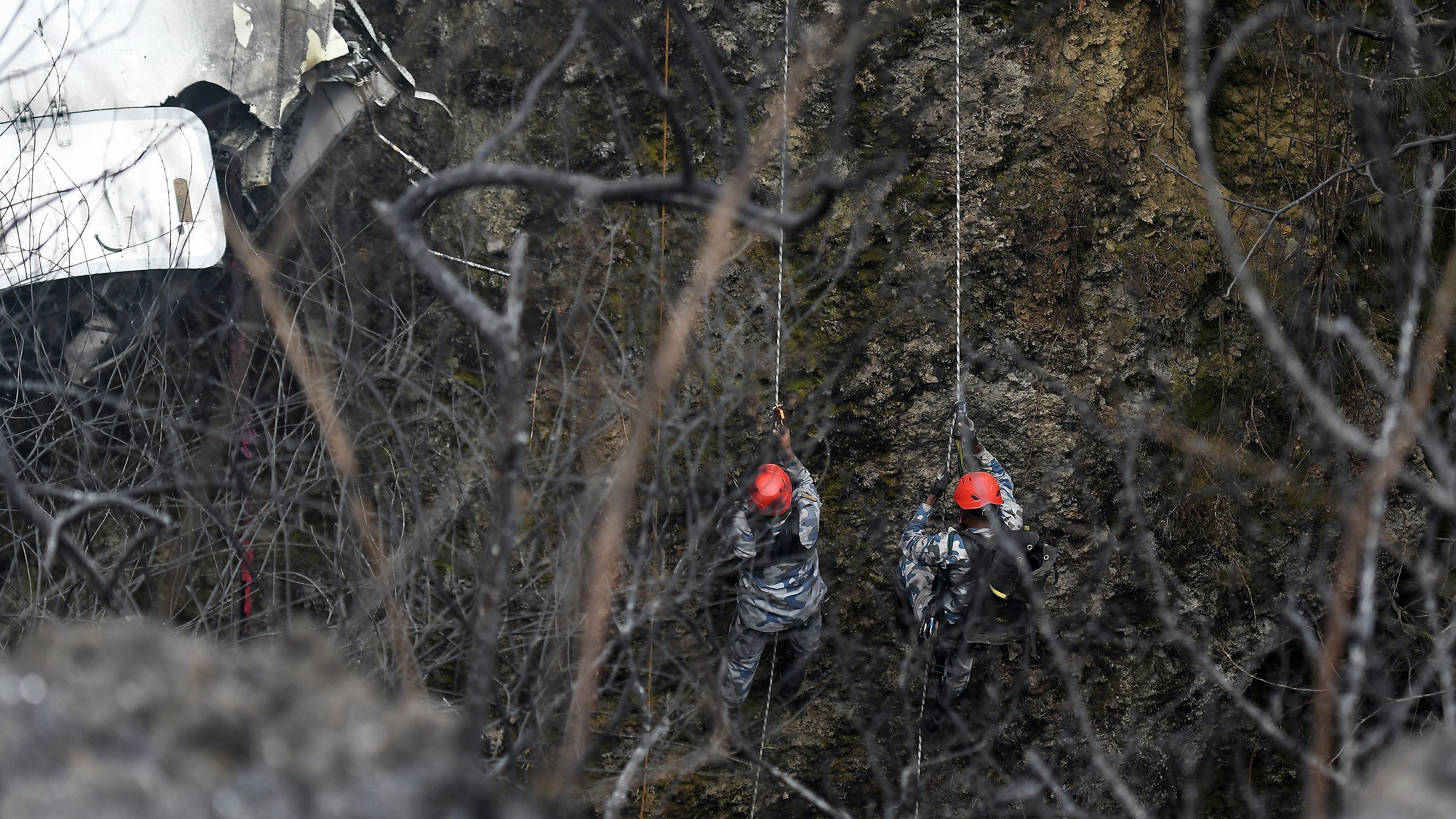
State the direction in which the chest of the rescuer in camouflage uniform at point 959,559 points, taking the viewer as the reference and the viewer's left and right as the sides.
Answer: facing away from the viewer and to the left of the viewer

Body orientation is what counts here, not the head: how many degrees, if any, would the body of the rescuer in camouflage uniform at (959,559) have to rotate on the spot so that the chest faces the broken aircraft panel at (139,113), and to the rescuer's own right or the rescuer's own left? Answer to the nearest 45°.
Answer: approximately 45° to the rescuer's own left
